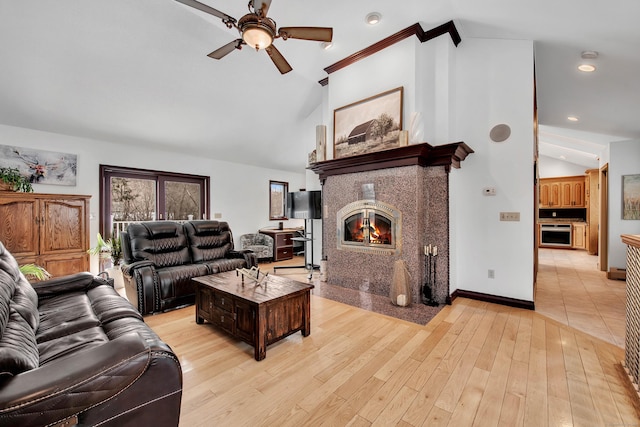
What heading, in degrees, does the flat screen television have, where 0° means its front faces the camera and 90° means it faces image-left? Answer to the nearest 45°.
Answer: approximately 45°

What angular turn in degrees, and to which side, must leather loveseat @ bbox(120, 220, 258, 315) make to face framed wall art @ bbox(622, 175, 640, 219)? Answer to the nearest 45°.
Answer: approximately 45° to its left

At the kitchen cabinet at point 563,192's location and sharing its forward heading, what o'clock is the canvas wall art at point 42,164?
The canvas wall art is roughly at 1 o'clock from the kitchen cabinet.

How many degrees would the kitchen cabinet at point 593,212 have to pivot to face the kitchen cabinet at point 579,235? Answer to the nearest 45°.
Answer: approximately 90° to its right

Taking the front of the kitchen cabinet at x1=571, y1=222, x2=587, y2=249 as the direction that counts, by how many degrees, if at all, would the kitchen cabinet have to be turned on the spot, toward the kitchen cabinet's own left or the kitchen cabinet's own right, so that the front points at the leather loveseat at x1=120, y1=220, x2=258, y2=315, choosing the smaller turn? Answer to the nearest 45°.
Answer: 0° — it already faces it

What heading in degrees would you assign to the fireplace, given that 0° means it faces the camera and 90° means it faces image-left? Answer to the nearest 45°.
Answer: approximately 45°

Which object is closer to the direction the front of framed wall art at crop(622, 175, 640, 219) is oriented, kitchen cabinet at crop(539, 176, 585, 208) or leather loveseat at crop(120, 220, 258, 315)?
the leather loveseat

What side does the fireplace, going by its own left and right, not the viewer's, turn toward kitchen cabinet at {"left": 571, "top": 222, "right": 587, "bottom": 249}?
back

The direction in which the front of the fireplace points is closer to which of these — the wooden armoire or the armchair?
the wooden armoire
